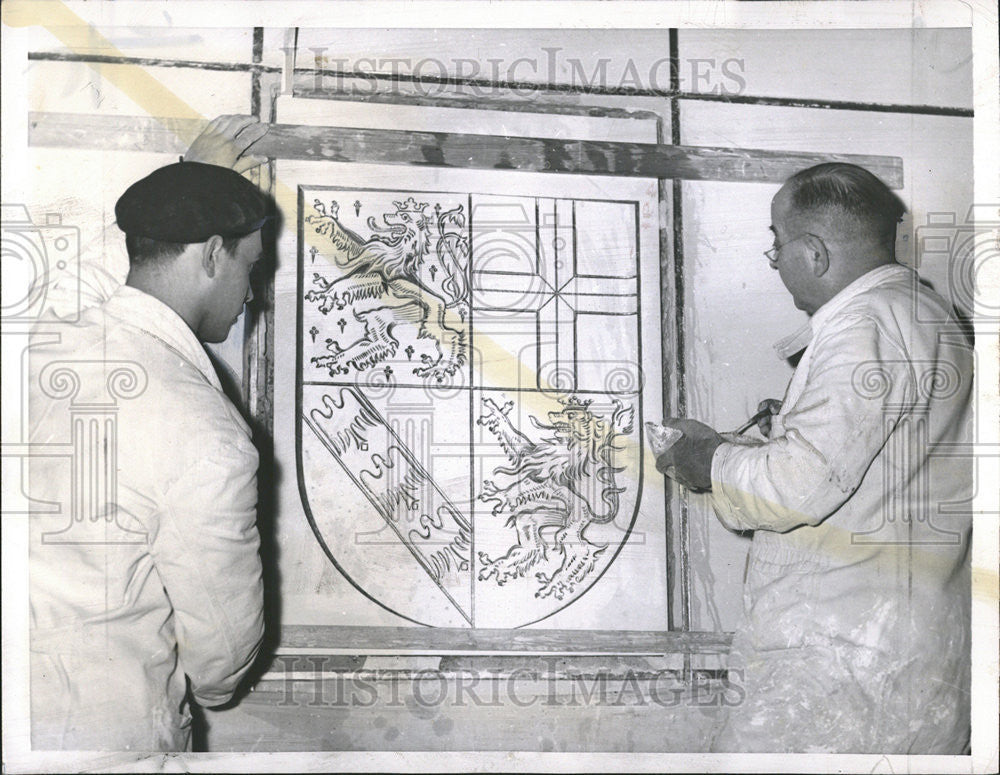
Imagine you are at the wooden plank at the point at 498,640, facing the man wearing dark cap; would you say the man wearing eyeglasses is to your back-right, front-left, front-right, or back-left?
back-left

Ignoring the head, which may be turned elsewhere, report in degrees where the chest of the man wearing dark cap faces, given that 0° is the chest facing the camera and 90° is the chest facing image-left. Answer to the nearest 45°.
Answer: approximately 225°

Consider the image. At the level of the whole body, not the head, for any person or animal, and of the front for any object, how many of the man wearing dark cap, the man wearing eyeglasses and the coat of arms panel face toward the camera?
1

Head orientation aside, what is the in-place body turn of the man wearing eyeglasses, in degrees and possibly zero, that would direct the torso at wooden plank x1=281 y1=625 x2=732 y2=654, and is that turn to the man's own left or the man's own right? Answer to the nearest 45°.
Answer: approximately 45° to the man's own left

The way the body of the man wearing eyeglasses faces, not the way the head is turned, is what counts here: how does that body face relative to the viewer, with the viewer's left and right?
facing away from the viewer and to the left of the viewer

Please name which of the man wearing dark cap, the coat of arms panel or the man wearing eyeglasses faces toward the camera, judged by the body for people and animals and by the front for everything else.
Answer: the coat of arms panel

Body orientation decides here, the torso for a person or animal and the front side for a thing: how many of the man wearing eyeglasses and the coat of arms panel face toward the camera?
1

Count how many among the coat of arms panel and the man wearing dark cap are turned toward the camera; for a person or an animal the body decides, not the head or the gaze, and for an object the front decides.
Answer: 1

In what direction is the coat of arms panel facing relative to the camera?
toward the camera

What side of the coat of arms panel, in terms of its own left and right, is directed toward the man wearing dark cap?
right

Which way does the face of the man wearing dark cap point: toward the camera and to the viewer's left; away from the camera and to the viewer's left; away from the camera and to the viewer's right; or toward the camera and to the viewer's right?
away from the camera and to the viewer's right

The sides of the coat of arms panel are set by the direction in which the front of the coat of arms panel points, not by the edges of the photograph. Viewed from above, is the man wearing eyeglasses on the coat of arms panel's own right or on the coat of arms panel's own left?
on the coat of arms panel's own left
